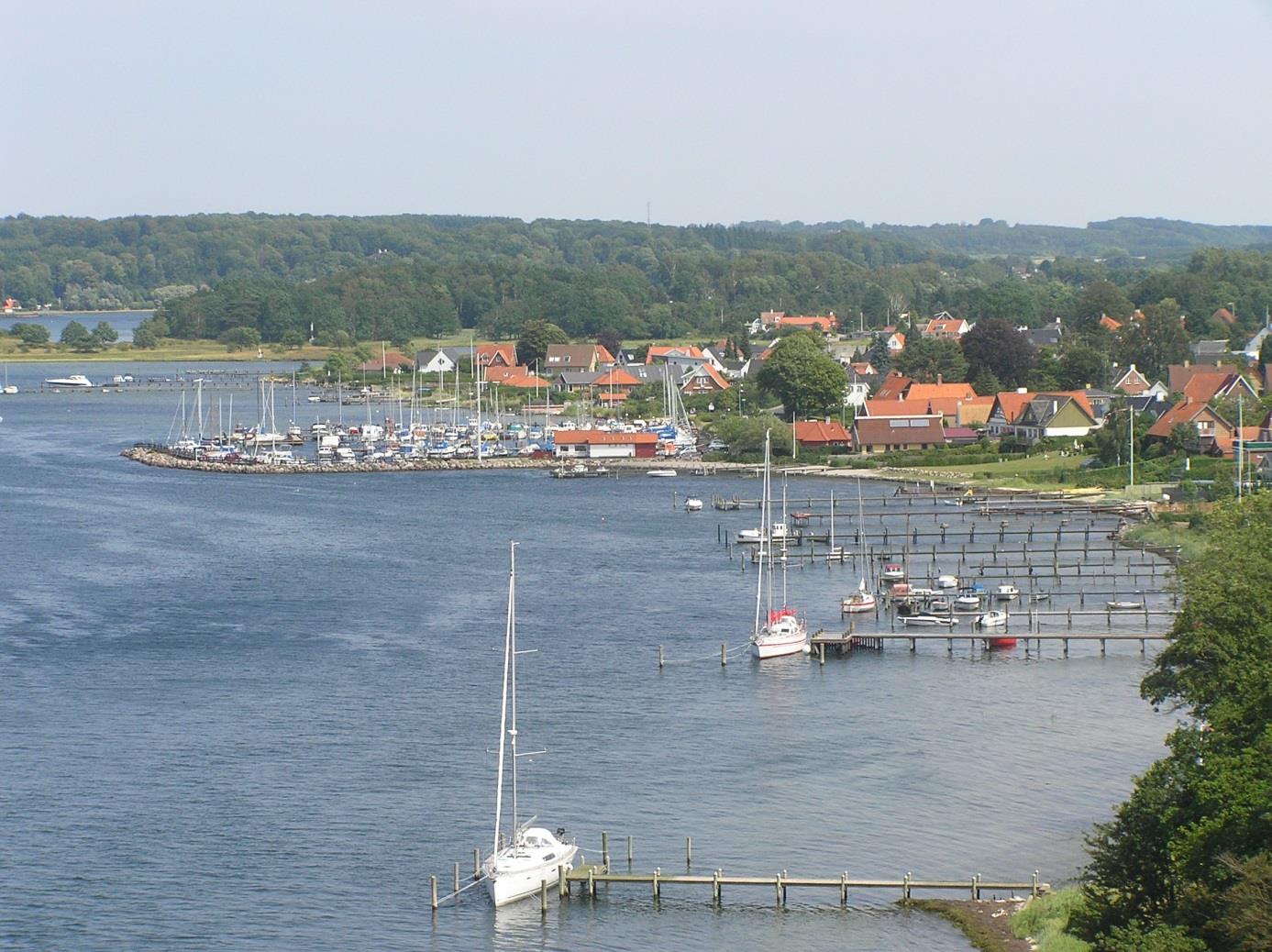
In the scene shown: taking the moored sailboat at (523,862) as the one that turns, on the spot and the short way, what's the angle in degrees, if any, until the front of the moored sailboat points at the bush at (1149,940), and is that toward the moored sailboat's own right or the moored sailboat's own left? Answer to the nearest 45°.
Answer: approximately 90° to the moored sailboat's own left

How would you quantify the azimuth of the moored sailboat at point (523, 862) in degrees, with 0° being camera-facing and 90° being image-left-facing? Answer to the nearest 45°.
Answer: approximately 45°

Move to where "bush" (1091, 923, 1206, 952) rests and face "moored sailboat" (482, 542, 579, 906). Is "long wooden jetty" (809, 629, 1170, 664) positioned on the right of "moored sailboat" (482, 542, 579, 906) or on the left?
right

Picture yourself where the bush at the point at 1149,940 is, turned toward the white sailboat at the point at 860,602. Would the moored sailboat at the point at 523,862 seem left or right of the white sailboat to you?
left

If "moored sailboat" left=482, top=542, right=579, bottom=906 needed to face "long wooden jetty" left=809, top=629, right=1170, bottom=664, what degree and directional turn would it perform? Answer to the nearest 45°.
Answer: approximately 180°

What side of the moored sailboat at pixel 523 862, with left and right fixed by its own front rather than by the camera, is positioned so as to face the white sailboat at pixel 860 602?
back
